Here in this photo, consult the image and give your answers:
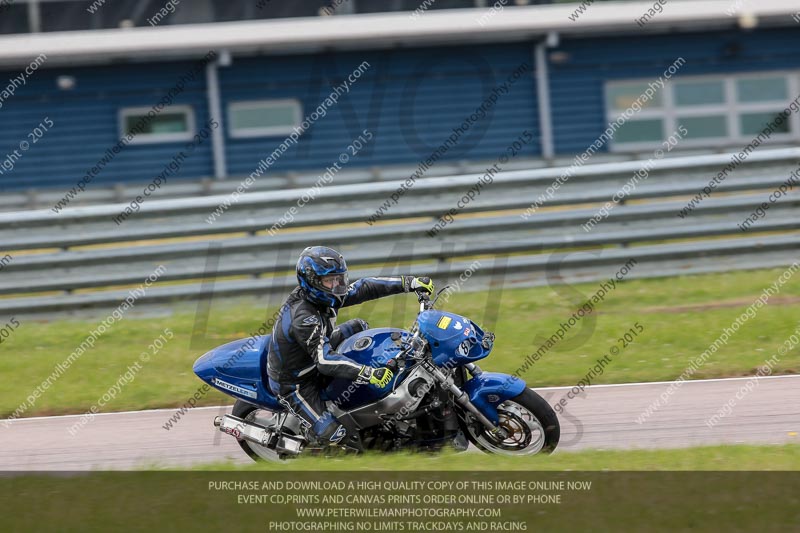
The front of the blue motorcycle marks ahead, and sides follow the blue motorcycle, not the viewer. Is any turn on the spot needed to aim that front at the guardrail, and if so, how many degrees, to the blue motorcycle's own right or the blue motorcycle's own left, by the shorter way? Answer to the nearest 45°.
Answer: approximately 90° to the blue motorcycle's own left

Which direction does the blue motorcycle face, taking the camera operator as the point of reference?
facing to the right of the viewer

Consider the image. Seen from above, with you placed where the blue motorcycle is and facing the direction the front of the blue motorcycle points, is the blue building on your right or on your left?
on your left
